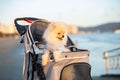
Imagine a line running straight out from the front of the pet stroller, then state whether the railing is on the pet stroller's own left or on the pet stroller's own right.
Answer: on the pet stroller's own left

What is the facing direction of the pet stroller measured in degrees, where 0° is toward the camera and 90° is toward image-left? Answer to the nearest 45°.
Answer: approximately 315°

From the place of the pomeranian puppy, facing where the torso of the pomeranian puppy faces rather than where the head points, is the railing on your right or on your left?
on your left
